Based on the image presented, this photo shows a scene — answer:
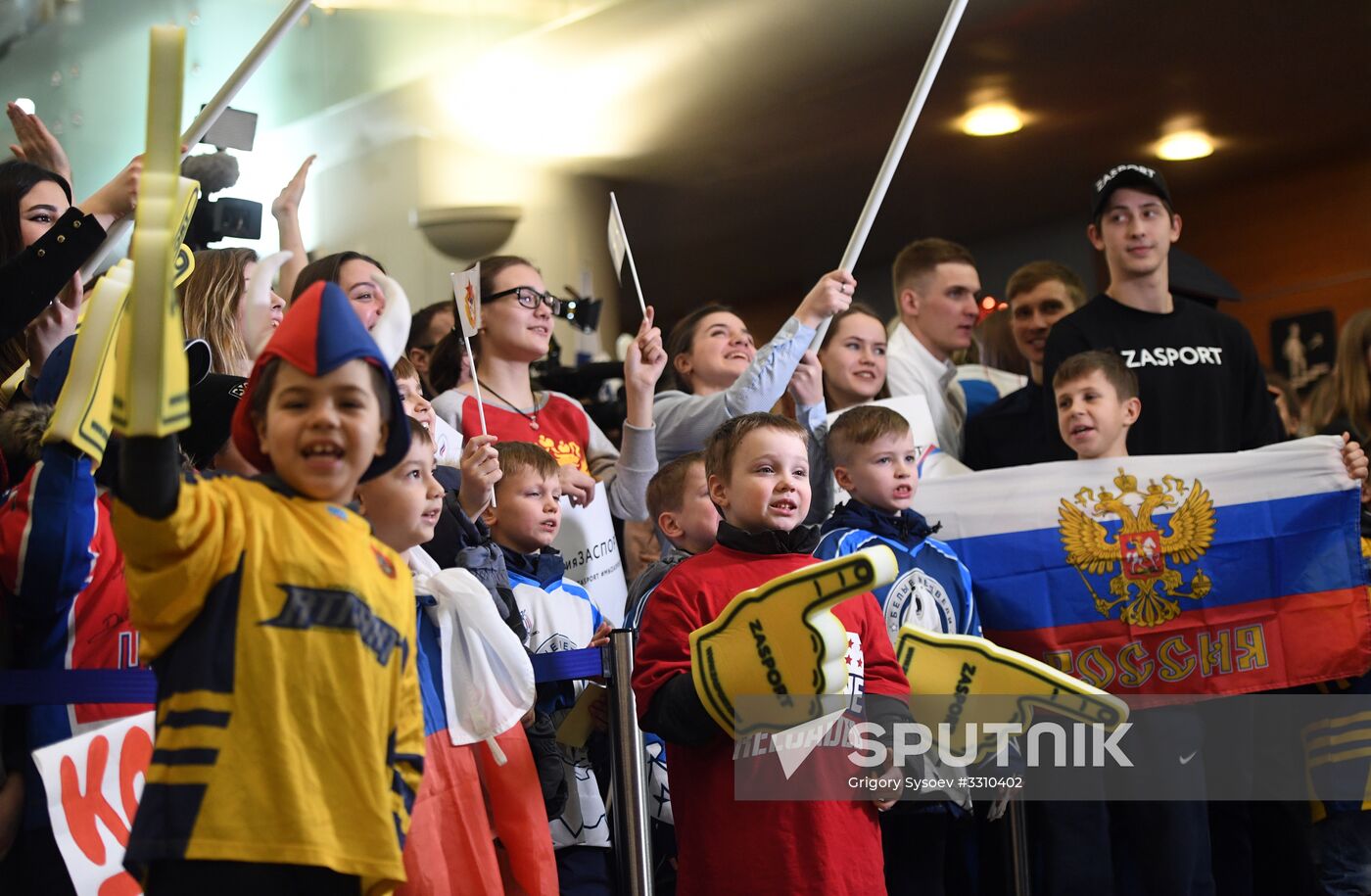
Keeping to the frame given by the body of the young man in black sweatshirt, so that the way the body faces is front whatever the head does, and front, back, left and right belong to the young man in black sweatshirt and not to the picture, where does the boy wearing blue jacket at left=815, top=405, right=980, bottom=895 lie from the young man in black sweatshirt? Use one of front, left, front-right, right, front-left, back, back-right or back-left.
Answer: front-right

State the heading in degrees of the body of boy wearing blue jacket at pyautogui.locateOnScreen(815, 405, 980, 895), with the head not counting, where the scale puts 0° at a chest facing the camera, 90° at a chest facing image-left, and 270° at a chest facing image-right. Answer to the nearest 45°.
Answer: approximately 315°

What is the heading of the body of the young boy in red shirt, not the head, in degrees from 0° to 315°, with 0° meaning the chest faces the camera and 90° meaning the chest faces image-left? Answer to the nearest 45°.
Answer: approximately 315°

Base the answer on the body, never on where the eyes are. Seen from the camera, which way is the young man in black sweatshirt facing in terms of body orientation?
toward the camera

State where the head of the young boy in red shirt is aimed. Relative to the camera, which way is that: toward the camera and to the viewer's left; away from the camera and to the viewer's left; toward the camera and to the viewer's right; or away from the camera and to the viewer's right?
toward the camera and to the viewer's right

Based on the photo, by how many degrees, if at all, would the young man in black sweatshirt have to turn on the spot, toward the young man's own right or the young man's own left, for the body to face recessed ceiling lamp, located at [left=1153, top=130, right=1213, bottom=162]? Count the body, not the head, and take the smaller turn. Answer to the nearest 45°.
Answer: approximately 180°

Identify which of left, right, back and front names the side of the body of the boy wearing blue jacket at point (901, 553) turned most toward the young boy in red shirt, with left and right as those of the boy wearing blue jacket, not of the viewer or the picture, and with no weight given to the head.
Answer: right

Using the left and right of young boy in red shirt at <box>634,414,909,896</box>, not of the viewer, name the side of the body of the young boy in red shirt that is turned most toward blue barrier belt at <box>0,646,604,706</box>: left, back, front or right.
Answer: right

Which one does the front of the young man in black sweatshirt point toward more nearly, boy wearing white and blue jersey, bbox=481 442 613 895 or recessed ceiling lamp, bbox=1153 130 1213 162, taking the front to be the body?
the boy wearing white and blue jersey

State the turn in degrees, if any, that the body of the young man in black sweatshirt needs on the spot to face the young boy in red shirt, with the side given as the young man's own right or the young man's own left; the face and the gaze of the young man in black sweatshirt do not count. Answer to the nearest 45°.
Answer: approximately 45° to the young man's own right

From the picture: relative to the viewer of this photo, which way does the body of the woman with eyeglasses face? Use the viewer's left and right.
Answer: facing the viewer and to the right of the viewer

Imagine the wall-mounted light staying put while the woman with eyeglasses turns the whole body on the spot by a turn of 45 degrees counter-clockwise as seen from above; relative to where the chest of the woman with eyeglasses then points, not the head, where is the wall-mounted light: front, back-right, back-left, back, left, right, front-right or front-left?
left
